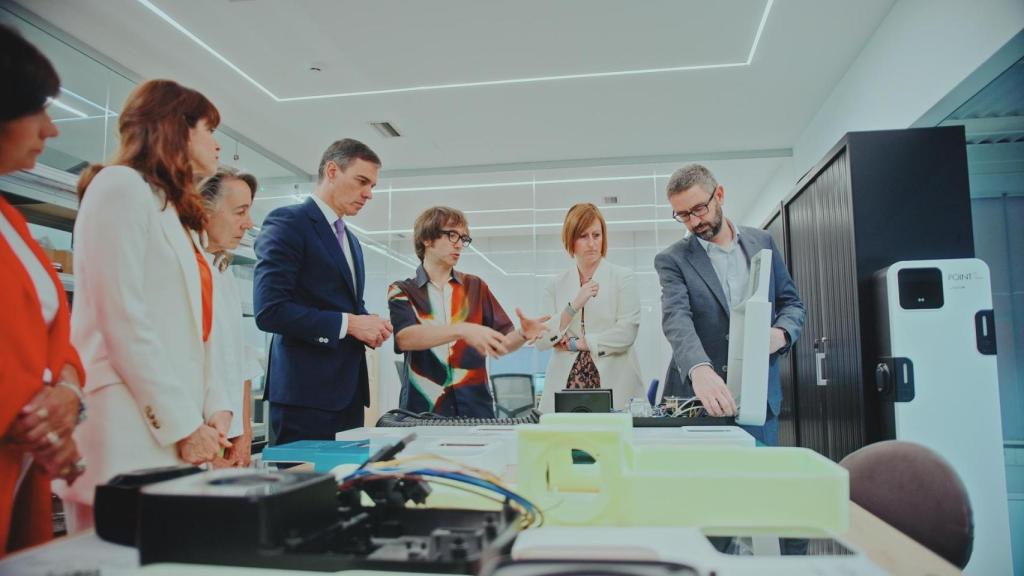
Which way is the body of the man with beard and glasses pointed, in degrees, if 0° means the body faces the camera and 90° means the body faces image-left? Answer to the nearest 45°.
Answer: approximately 0°

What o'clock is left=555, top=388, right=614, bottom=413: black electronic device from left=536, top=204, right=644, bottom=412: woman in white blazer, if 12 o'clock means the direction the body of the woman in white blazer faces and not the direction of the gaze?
The black electronic device is roughly at 12 o'clock from the woman in white blazer.

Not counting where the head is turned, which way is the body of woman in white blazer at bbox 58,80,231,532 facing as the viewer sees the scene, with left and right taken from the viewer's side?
facing to the right of the viewer

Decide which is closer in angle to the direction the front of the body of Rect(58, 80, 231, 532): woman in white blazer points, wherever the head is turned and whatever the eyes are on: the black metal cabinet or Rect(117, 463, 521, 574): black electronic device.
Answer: the black metal cabinet

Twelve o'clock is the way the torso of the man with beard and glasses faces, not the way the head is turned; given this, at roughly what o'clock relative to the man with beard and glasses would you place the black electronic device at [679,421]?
The black electronic device is roughly at 12 o'clock from the man with beard and glasses.

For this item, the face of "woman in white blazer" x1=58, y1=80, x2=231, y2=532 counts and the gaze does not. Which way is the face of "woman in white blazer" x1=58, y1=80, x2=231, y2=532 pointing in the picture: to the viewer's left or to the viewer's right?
to the viewer's right

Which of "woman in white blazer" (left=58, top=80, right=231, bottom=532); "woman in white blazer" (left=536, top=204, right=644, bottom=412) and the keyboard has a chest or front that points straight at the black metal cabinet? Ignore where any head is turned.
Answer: "woman in white blazer" (left=58, top=80, right=231, bottom=532)

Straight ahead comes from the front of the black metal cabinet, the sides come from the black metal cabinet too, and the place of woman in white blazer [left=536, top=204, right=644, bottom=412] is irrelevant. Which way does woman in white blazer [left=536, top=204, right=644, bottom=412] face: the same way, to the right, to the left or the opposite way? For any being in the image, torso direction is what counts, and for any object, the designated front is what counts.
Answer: to the left

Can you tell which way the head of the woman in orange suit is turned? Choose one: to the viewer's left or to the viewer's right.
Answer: to the viewer's right

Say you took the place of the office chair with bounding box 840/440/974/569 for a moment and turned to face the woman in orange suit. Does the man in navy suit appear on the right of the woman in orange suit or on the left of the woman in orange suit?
right

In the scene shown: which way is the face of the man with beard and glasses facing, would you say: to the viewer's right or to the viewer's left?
to the viewer's left

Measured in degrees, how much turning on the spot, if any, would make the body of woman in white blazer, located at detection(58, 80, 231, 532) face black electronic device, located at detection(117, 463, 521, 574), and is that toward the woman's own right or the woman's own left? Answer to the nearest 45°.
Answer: approximately 90° to the woman's own right

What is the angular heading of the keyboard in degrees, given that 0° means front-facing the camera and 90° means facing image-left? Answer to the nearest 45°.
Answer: approximately 0°
